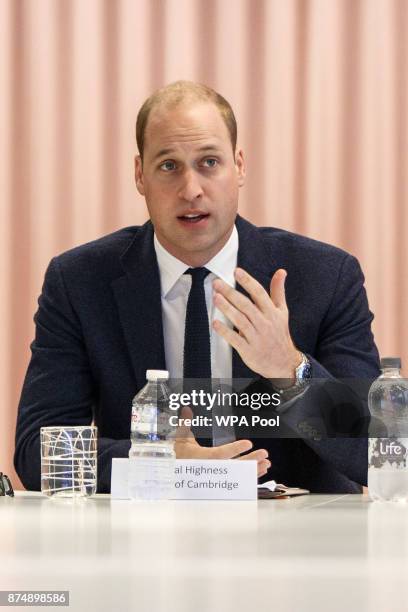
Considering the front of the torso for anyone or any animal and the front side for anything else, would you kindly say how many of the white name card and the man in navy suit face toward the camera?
2

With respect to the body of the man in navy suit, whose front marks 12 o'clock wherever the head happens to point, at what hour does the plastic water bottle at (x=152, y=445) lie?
The plastic water bottle is roughly at 12 o'clock from the man in navy suit.

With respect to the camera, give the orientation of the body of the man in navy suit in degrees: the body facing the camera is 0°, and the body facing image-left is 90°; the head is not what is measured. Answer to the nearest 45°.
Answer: approximately 0°

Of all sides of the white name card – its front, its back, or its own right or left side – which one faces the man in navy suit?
back

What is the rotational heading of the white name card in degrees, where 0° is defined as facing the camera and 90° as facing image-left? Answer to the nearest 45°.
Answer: approximately 0°

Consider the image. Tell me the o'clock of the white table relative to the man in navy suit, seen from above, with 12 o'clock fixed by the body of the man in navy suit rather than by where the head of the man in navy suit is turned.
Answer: The white table is roughly at 12 o'clock from the man in navy suit.

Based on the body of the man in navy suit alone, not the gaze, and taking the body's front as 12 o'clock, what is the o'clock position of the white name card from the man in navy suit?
The white name card is roughly at 12 o'clock from the man in navy suit.
